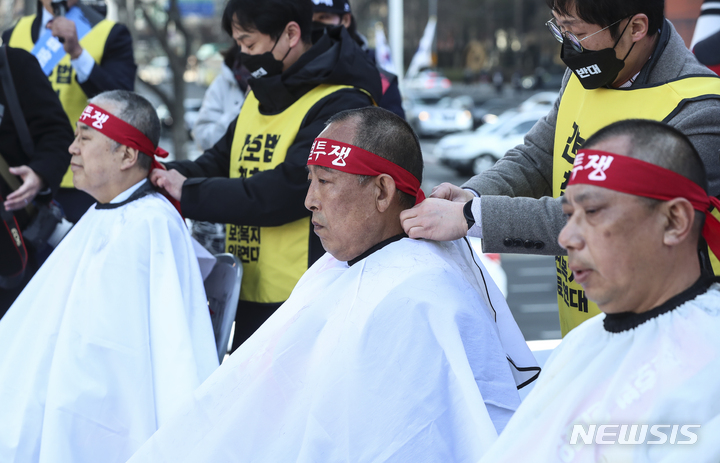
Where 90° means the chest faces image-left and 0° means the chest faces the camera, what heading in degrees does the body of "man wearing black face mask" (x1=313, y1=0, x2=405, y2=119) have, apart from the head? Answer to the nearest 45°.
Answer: approximately 45°

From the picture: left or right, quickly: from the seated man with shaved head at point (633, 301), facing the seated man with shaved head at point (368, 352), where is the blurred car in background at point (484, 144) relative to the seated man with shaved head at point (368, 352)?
right

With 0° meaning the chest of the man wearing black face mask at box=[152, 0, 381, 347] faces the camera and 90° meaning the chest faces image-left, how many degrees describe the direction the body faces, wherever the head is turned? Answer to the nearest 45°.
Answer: approximately 45°

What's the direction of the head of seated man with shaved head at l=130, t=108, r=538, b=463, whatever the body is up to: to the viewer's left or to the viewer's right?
to the viewer's left

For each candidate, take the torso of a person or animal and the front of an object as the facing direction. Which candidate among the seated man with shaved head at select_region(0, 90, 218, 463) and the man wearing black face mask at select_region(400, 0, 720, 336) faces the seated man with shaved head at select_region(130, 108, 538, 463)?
the man wearing black face mask

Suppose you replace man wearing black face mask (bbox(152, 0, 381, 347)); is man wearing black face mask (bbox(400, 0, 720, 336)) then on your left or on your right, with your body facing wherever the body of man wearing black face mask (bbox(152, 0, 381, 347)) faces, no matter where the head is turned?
on your left

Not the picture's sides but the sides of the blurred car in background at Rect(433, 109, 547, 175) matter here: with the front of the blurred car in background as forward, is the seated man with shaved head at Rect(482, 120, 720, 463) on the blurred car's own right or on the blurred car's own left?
on the blurred car's own left
